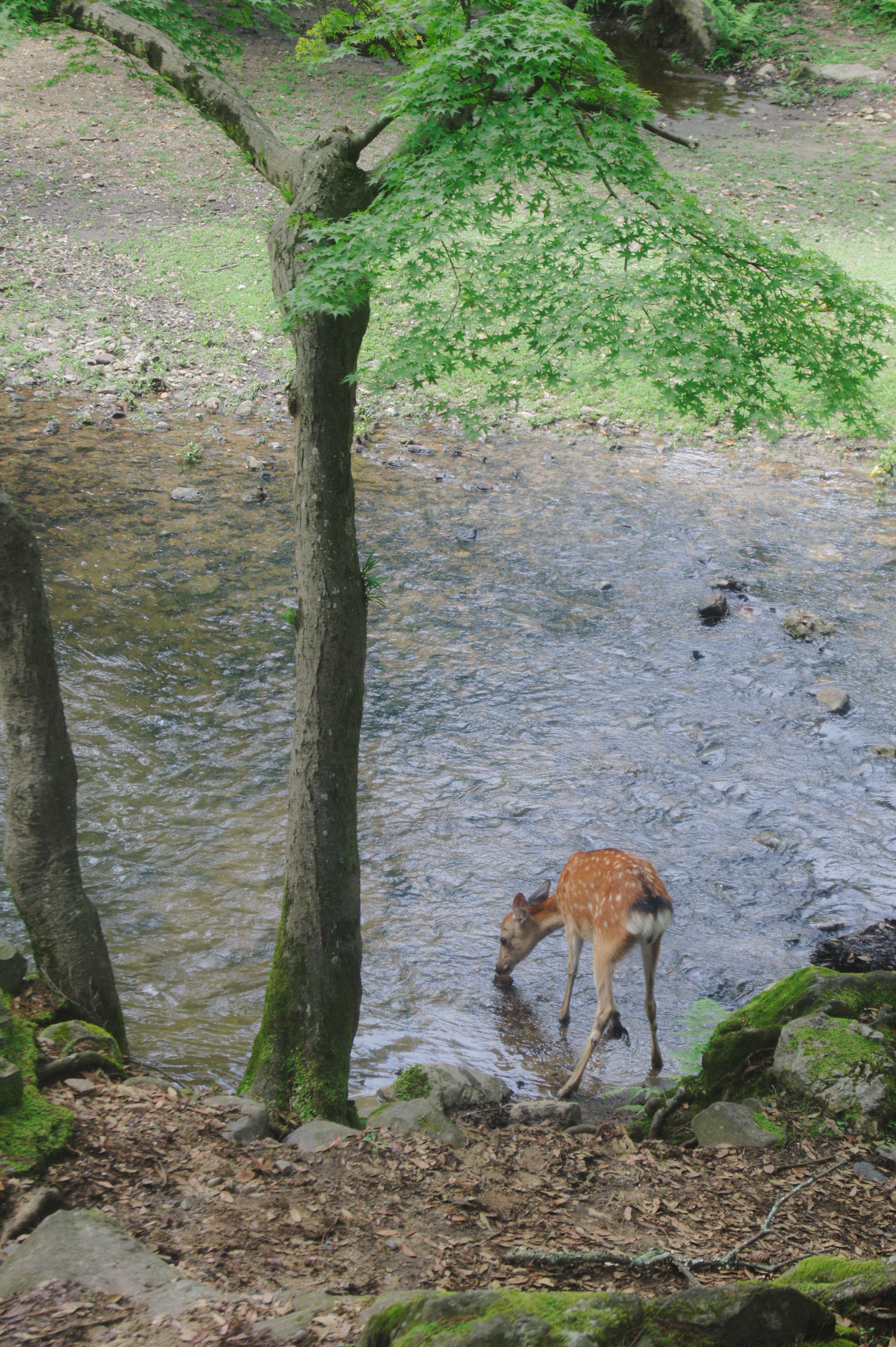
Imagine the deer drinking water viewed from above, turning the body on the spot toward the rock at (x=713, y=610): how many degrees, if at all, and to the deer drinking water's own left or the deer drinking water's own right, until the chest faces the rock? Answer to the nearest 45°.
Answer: approximately 45° to the deer drinking water's own right

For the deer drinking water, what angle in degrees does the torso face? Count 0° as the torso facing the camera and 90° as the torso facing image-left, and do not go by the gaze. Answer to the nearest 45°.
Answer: approximately 135°

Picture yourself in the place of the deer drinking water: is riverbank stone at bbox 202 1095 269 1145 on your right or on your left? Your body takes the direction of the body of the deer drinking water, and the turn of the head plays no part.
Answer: on your left

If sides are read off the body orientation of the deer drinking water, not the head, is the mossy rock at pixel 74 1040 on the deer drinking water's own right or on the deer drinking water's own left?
on the deer drinking water's own left

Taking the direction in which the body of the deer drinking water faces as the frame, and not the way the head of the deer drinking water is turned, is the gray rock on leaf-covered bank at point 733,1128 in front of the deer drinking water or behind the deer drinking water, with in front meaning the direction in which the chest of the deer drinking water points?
behind

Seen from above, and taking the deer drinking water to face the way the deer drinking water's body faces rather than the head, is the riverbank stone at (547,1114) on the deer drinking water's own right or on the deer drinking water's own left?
on the deer drinking water's own left

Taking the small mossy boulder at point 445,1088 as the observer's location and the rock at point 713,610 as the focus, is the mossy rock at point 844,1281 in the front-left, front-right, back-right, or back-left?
back-right

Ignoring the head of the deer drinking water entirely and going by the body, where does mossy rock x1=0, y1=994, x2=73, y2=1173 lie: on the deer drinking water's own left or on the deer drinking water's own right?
on the deer drinking water's own left
